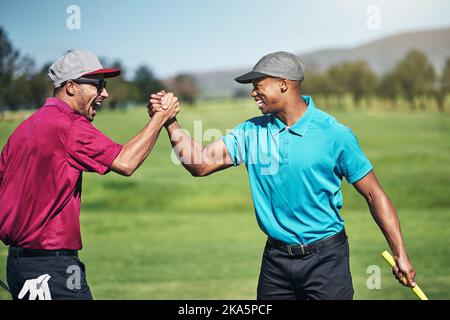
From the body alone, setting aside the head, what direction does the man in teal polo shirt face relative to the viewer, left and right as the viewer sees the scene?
facing the viewer and to the left of the viewer

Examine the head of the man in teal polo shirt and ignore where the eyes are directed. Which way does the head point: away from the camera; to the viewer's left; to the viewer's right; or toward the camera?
to the viewer's left

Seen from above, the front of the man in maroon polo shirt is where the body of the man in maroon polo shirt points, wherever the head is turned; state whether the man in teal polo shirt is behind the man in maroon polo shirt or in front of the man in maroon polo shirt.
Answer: in front

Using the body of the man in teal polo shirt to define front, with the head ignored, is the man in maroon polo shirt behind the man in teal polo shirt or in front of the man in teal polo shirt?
in front

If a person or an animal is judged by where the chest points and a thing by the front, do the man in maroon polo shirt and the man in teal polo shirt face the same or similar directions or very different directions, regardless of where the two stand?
very different directions

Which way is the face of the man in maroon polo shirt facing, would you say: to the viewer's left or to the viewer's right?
to the viewer's right
